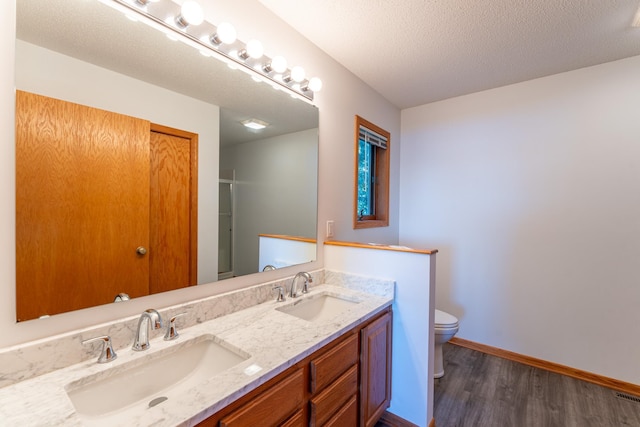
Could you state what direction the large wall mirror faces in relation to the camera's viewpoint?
facing the viewer and to the right of the viewer

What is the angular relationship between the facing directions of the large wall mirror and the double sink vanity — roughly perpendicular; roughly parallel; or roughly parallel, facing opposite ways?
roughly parallel

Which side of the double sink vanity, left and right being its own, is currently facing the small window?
left

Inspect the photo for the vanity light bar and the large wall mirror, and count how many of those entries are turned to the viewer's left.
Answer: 0

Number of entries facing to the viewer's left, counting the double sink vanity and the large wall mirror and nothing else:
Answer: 0

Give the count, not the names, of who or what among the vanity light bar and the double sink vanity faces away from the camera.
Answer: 0

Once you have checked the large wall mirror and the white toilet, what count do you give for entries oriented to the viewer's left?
0
